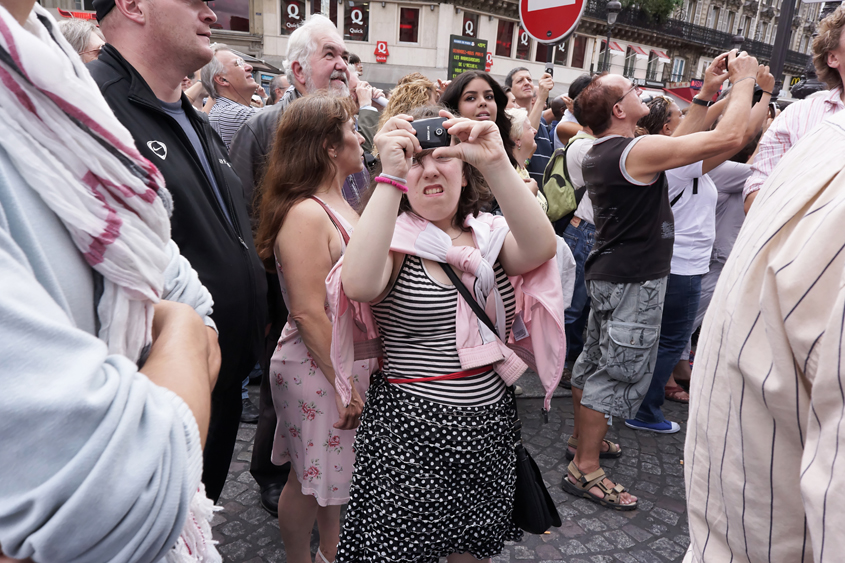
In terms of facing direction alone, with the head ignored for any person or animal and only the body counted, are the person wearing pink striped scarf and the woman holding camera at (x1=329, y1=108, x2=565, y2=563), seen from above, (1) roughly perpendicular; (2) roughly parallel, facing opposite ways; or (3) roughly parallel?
roughly perpendicular

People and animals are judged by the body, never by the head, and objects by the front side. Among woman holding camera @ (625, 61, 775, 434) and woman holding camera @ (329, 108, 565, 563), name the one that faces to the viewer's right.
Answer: woman holding camera @ (625, 61, 775, 434)

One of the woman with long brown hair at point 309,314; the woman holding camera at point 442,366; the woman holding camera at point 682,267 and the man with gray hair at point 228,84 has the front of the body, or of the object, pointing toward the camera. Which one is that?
the woman holding camera at point 442,366

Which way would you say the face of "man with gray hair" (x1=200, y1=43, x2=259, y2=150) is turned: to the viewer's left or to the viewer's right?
to the viewer's right

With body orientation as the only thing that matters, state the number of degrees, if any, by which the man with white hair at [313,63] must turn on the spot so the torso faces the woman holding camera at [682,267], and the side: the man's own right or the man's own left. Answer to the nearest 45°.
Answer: approximately 45° to the man's own left

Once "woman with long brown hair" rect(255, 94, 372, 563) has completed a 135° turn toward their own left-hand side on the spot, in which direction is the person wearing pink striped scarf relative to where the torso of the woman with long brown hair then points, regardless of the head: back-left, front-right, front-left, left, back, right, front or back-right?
back-left

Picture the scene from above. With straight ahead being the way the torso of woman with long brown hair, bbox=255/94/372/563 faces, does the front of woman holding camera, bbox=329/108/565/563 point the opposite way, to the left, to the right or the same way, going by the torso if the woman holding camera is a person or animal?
to the right

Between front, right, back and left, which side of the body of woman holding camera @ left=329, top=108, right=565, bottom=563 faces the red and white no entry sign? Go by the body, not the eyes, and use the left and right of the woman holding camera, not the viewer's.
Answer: back

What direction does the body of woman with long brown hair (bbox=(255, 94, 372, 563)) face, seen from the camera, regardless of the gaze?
to the viewer's right
